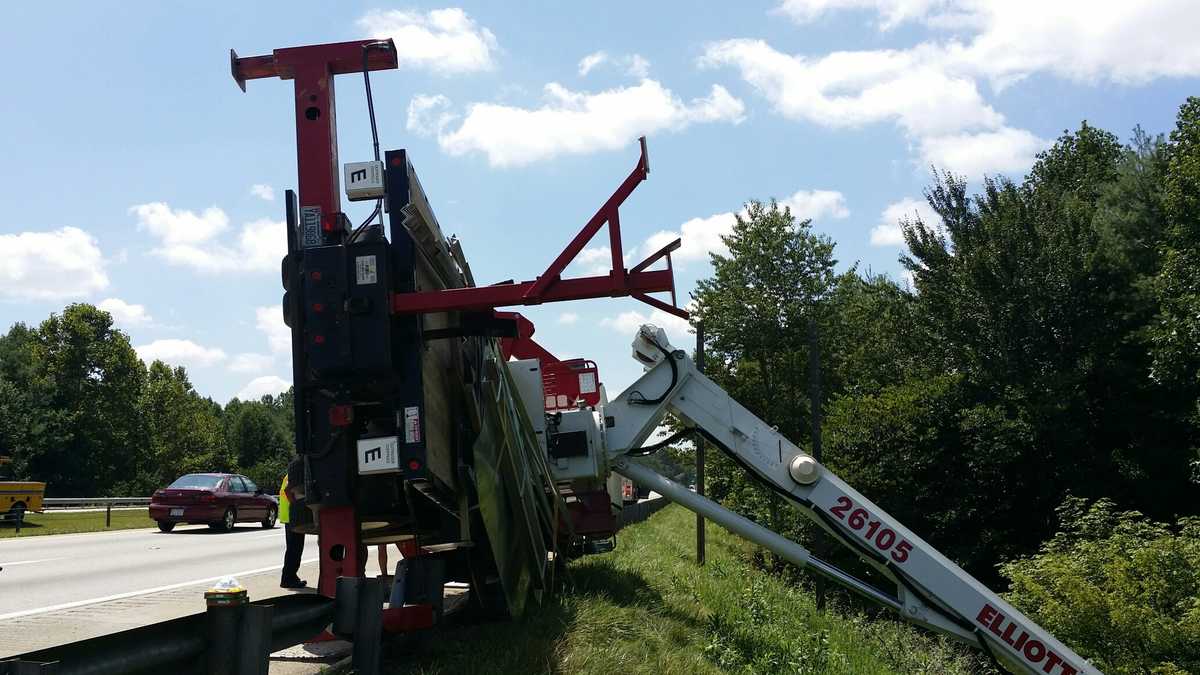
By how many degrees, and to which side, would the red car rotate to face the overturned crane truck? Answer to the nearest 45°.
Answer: approximately 135° to its right

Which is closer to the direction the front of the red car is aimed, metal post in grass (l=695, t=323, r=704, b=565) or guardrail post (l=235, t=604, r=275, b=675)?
the metal post in grass

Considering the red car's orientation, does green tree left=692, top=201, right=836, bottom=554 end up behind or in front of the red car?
in front

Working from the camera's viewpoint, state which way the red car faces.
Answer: facing away from the viewer and to the right of the viewer

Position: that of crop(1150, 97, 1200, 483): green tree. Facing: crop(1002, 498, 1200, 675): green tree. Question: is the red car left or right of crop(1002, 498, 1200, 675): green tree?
right

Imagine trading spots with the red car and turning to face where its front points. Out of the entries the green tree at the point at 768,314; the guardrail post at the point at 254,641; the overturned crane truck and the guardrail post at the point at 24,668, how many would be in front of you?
1

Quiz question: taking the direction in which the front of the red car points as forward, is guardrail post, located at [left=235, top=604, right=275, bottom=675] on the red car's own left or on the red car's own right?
on the red car's own right

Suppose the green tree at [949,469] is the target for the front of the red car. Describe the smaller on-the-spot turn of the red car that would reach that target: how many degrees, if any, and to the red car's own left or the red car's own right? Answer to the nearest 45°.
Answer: approximately 45° to the red car's own right

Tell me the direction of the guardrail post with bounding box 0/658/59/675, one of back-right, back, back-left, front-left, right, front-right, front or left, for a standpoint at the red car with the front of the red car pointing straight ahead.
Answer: back-right

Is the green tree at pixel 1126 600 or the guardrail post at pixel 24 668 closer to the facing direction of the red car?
the green tree

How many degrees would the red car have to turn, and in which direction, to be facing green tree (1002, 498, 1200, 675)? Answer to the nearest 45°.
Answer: approximately 90° to its right

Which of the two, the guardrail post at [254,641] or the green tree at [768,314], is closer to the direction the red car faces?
the green tree
